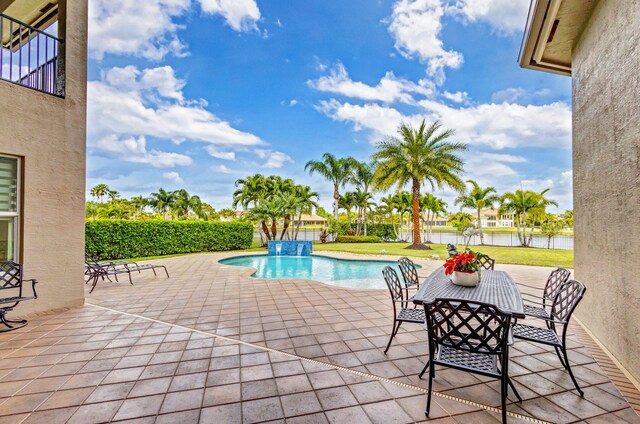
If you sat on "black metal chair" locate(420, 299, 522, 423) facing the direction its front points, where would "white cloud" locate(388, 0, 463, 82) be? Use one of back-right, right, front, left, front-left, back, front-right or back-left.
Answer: front

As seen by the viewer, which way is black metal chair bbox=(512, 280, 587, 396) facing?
to the viewer's left

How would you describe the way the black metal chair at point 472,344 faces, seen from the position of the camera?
facing away from the viewer

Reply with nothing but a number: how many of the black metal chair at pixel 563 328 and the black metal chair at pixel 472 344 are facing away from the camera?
1

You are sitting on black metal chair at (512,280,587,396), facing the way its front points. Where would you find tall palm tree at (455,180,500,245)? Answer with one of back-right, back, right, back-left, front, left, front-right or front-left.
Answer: right

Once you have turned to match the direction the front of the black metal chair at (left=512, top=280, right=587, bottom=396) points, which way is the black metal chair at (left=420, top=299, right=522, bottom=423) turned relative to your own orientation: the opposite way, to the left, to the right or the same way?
to the right

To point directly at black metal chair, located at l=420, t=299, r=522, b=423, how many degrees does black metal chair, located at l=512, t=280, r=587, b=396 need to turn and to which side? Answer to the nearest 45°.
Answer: approximately 45° to its left

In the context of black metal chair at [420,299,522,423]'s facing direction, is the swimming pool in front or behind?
in front

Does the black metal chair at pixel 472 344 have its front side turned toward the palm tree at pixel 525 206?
yes

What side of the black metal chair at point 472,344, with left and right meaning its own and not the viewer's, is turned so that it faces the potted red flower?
front

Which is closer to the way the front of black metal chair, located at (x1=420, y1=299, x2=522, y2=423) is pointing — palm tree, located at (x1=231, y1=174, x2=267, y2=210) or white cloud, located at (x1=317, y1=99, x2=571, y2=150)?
the white cloud

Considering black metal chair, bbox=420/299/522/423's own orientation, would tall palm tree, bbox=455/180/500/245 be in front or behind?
in front
